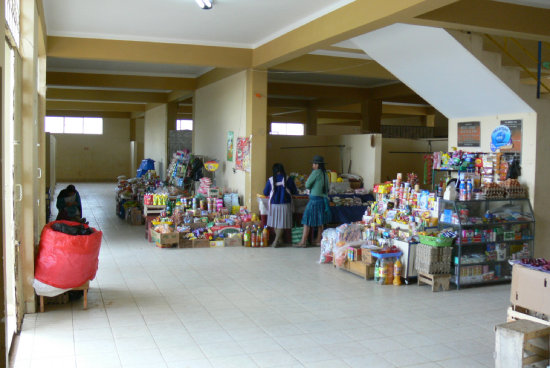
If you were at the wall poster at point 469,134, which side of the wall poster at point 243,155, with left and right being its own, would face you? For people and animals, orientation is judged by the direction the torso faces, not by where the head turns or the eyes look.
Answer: left

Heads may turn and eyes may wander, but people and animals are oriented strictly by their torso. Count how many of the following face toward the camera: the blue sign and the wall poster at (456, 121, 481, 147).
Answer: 2

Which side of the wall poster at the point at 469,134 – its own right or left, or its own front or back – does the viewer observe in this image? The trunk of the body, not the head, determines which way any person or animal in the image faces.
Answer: front

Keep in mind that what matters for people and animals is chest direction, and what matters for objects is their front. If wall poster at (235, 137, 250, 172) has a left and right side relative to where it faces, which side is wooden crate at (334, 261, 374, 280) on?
on its left

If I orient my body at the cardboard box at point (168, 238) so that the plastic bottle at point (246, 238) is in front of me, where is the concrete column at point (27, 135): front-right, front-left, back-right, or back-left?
back-right

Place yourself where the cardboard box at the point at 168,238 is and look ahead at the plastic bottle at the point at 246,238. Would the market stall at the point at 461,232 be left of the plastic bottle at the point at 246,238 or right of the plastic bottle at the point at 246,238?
right

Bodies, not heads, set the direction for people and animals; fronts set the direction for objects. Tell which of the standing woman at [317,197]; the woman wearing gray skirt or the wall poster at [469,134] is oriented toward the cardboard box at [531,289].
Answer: the wall poster

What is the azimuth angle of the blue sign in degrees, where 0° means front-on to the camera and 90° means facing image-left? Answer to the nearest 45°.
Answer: approximately 0°

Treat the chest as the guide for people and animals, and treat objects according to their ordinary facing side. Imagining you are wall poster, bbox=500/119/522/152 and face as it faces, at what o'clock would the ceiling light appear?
The ceiling light is roughly at 2 o'clock from the wall poster.

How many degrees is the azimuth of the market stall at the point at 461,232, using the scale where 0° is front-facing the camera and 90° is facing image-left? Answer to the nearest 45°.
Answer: approximately 45°

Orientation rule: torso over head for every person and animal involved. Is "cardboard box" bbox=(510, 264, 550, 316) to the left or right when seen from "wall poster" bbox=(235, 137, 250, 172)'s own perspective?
on its left

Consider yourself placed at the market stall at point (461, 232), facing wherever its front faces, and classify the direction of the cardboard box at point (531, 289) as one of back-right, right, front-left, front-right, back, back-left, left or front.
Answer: front-left
